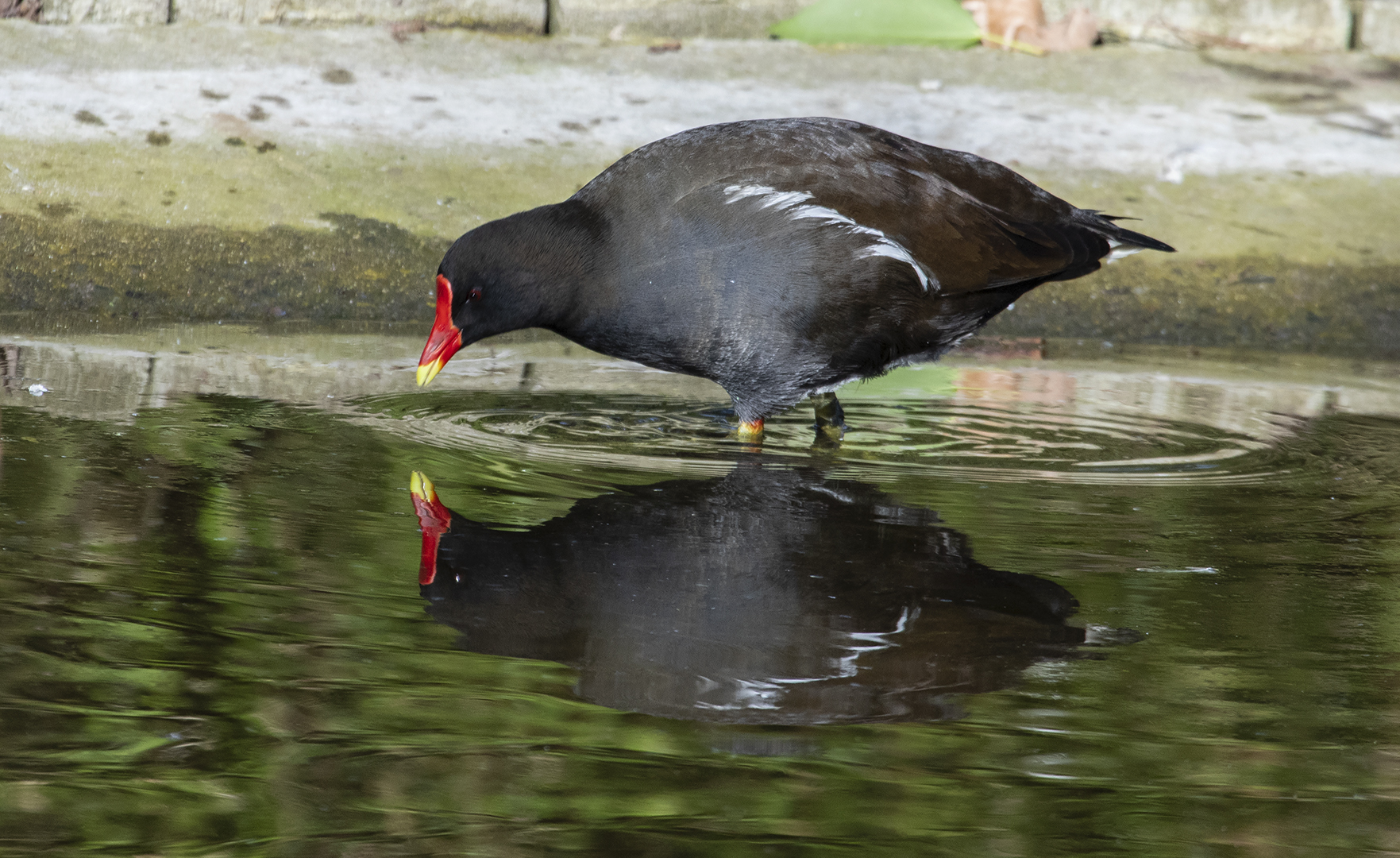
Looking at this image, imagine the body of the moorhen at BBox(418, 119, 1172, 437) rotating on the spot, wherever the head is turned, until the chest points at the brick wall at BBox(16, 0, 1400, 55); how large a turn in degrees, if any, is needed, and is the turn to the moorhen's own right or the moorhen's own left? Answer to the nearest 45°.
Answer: approximately 90° to the moorhen's own right

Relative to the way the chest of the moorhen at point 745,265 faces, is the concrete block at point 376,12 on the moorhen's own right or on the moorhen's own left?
on the moorhen's own right

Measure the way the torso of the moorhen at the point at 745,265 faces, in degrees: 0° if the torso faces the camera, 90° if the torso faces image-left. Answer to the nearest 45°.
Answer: approximately 90°
